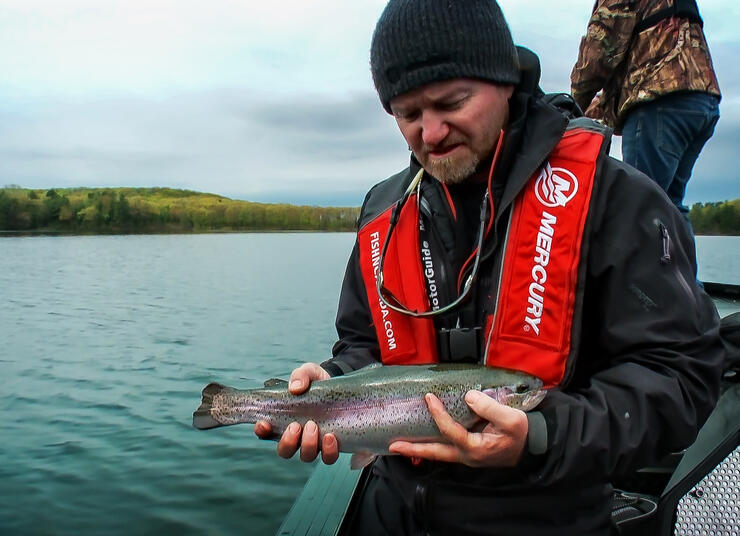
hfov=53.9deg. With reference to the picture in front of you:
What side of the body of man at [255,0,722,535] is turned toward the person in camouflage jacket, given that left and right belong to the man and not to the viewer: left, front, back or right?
back

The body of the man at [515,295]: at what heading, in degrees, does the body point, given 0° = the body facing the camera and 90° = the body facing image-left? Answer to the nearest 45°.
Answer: approximately 45°

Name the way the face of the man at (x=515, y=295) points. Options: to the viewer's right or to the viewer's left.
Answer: to the viewer's left

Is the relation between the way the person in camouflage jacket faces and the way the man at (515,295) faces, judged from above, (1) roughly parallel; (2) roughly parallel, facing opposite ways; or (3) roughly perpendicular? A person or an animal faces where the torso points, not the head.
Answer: roughly perpendicular

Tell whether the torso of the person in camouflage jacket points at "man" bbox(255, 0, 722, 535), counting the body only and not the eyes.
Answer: no
